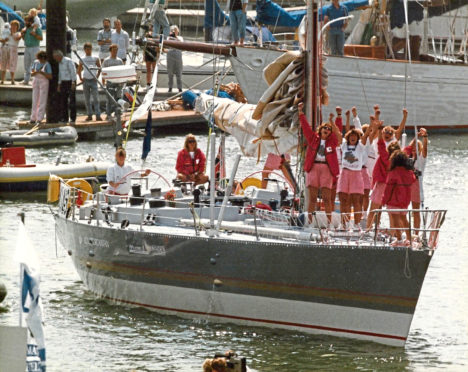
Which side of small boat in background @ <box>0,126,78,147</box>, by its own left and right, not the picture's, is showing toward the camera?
right

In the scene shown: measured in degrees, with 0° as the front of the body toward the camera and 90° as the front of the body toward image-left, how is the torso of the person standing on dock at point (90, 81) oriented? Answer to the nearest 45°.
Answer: approximately 0°

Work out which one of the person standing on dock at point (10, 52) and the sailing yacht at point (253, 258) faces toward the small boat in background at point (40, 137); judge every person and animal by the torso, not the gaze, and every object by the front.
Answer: the person standing on dock

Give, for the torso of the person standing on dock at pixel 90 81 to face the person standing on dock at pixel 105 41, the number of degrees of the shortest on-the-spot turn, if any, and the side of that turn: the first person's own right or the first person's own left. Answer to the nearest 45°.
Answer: approximately 180°

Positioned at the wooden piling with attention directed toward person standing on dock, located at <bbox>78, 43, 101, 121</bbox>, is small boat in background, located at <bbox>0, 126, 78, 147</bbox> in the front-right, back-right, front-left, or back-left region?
back-right

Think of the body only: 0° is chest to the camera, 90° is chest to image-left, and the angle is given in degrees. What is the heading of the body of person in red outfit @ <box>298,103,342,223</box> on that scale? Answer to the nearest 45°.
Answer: approximately 0°

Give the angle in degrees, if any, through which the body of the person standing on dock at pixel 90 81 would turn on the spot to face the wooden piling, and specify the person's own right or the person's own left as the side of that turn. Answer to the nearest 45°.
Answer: approximately 45° to the person's own right

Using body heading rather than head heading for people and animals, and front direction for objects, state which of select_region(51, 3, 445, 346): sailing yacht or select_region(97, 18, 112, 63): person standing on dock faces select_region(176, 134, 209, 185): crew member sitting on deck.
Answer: the person standing on dock
